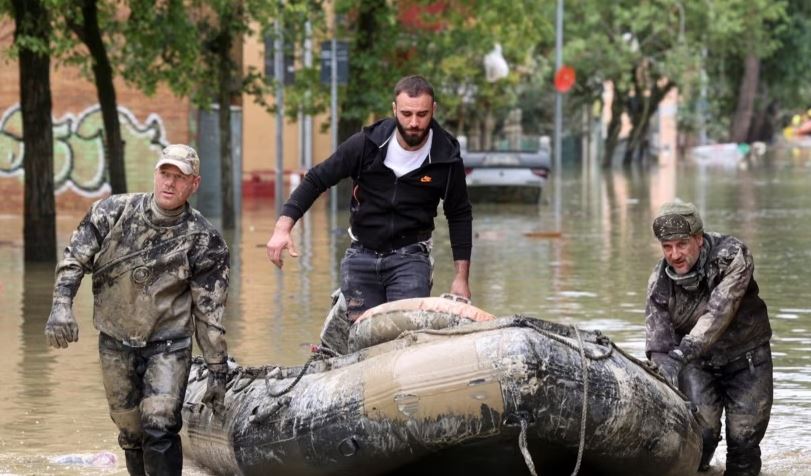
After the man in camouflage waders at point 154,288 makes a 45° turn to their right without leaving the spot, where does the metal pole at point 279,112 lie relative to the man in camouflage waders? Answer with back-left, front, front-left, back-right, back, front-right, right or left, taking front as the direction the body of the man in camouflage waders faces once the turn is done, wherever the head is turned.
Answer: back-right

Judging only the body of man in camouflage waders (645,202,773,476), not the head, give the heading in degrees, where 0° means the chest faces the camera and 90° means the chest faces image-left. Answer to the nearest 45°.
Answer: approximately 45°

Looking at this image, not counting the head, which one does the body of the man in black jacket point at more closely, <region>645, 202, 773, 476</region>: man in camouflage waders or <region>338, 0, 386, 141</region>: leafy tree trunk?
the man in camouflage waders

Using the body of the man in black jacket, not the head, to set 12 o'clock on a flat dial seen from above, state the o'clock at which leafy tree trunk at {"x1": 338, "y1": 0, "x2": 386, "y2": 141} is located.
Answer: The leafy tree trunk is roughly at 6 o'clock from the man in black jacket.

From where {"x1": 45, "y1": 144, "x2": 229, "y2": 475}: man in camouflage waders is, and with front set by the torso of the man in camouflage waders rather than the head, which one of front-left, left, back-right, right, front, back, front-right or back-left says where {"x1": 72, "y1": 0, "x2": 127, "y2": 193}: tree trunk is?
back

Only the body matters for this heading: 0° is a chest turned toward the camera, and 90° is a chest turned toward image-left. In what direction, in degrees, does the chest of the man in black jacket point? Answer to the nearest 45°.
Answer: approximately 0°

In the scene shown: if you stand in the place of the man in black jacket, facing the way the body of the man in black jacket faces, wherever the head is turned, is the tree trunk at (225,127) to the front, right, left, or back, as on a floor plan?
back

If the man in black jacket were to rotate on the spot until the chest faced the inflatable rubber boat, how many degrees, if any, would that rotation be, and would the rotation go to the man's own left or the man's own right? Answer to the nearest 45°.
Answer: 0° — they already face it

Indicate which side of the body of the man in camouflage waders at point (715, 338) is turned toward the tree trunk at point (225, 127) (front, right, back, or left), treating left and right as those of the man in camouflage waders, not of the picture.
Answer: right

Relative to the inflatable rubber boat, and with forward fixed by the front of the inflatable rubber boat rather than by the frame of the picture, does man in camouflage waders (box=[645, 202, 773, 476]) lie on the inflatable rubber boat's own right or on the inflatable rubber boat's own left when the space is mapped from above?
on the inflatable rubber boat's own left
